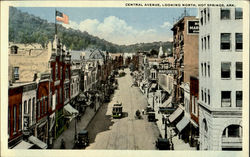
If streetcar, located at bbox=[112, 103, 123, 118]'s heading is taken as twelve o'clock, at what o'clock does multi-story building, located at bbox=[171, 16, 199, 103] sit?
The multi-story building is roughly at 9 o'clock from the streetcar.

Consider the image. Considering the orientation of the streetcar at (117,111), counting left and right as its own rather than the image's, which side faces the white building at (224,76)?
front

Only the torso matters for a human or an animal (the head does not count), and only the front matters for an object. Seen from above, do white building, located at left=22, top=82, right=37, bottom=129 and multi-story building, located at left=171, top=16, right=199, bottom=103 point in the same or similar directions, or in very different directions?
very different directions

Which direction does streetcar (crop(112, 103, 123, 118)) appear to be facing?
toward the camera

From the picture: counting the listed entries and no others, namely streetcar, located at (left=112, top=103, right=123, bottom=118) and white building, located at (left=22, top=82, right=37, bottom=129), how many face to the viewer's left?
0

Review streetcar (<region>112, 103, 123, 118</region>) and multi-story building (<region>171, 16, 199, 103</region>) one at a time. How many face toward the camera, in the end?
1

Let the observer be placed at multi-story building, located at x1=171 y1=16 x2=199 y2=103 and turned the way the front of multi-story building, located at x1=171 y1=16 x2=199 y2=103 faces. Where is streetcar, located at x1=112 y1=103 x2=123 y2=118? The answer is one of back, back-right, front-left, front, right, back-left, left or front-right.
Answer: front

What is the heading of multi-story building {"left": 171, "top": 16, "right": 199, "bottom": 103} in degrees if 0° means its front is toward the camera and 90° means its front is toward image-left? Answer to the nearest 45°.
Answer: approximately 90°

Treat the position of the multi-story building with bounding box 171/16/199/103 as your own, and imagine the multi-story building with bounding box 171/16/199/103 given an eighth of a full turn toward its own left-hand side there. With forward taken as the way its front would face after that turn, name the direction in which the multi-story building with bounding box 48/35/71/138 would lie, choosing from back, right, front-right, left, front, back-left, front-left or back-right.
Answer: front-right

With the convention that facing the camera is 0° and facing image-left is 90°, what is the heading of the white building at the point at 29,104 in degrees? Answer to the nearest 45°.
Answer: approximately 315°
